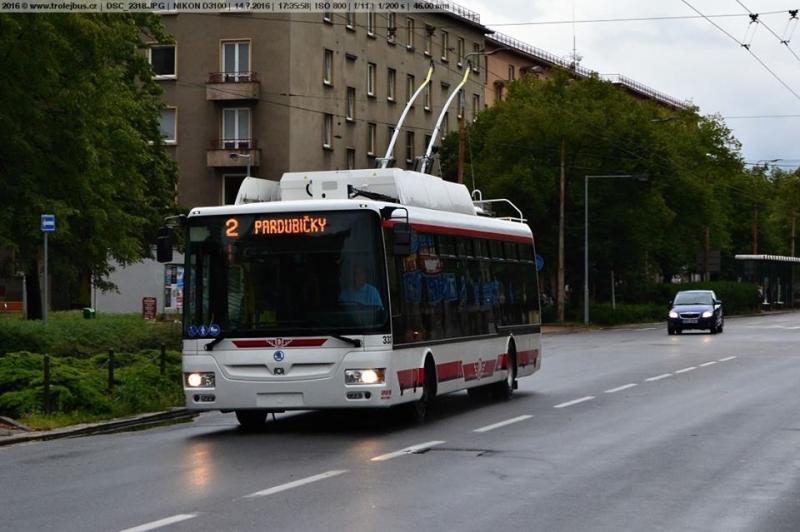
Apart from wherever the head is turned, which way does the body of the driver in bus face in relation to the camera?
toward the camera

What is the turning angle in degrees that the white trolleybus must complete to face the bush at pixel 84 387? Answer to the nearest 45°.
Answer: approximately 90° to its right

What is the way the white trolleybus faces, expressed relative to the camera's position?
facing the viewer and to the left of the viewer

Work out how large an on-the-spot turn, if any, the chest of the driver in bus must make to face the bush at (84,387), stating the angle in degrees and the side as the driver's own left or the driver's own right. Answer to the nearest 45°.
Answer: approximately 135° to the driver's own right
